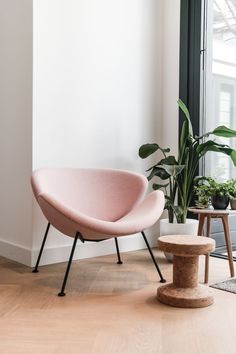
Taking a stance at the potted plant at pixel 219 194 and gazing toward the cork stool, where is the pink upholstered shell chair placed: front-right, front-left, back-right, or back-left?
front-right

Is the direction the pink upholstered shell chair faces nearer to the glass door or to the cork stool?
the cork stool

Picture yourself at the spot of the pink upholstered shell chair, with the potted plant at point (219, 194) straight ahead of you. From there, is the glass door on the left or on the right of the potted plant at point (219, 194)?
left

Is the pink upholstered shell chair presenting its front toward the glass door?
no

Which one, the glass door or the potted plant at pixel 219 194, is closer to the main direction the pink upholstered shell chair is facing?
the potted plant

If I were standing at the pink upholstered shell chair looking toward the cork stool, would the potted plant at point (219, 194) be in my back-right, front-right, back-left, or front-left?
front-left

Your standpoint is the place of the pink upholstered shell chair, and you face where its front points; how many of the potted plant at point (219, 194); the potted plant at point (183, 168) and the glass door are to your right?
0

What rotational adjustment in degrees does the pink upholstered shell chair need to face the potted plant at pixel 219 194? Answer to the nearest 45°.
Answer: approximately 45° to its left

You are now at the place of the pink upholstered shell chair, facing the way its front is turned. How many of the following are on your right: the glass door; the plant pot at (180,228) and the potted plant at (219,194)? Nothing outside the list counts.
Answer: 0

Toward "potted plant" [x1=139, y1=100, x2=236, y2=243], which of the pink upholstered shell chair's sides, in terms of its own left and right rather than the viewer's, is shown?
left

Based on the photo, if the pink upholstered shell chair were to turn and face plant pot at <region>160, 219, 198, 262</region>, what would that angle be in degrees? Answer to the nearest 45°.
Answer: approximately 45° to its left
